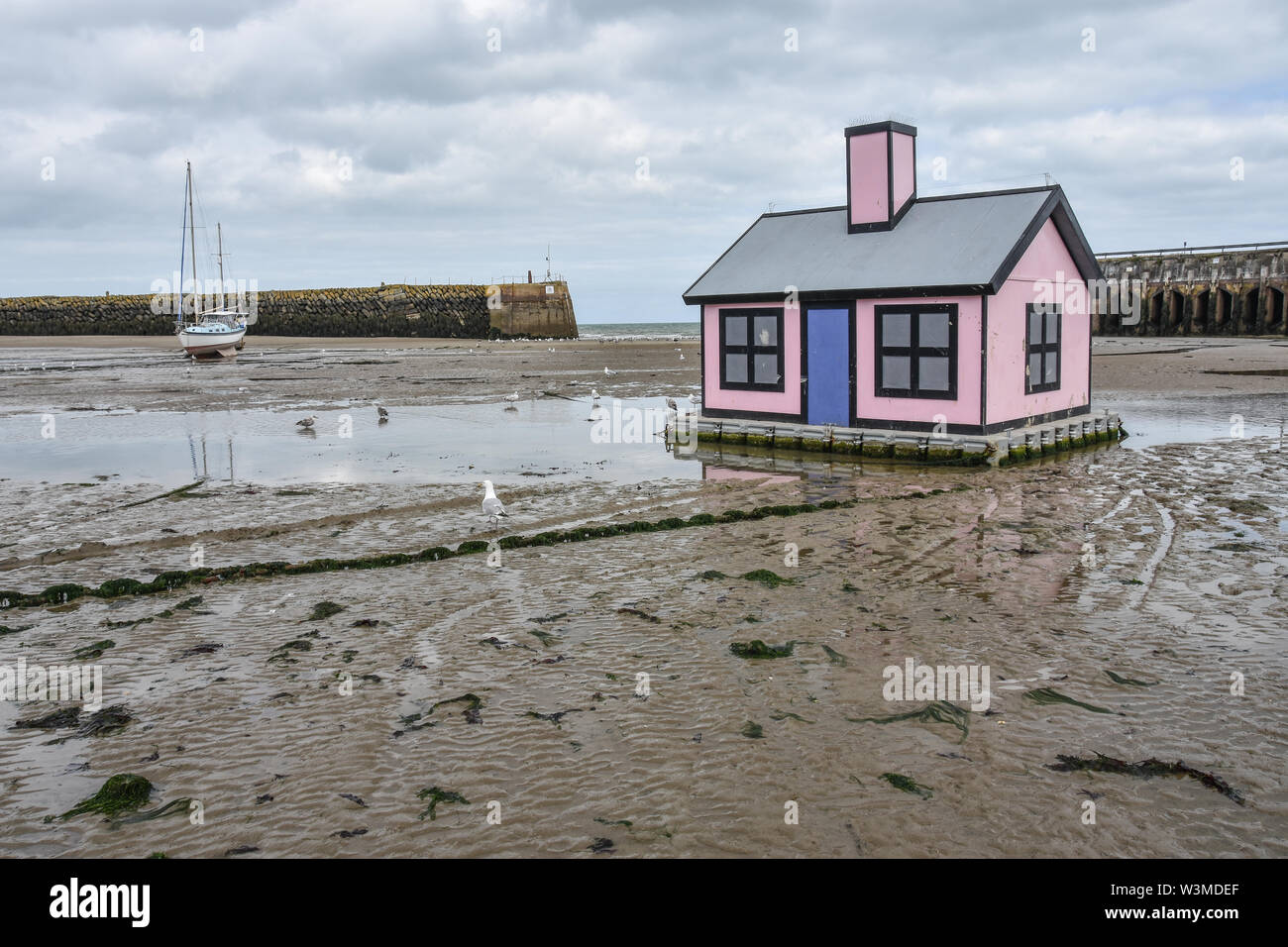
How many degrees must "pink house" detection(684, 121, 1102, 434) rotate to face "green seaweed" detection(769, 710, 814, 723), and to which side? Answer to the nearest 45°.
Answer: approximately 45° to its left

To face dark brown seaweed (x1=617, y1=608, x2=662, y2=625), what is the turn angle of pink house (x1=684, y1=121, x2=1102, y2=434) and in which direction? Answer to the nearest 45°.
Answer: approximately 45° to its left

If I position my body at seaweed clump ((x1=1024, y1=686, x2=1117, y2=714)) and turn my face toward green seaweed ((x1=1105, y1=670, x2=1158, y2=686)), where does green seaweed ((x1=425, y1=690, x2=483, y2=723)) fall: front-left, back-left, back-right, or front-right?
back-left

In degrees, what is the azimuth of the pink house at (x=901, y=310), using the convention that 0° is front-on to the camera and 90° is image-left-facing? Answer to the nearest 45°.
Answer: approximately 45°

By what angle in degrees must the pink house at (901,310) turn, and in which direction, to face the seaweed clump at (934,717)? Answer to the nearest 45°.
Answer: approximately 45° to its left

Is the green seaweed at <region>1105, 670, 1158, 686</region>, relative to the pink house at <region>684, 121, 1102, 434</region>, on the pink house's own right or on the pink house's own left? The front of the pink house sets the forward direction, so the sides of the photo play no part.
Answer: on the pink house's own left

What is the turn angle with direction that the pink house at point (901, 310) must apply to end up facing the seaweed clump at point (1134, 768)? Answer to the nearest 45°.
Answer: approximately 45° to its left
